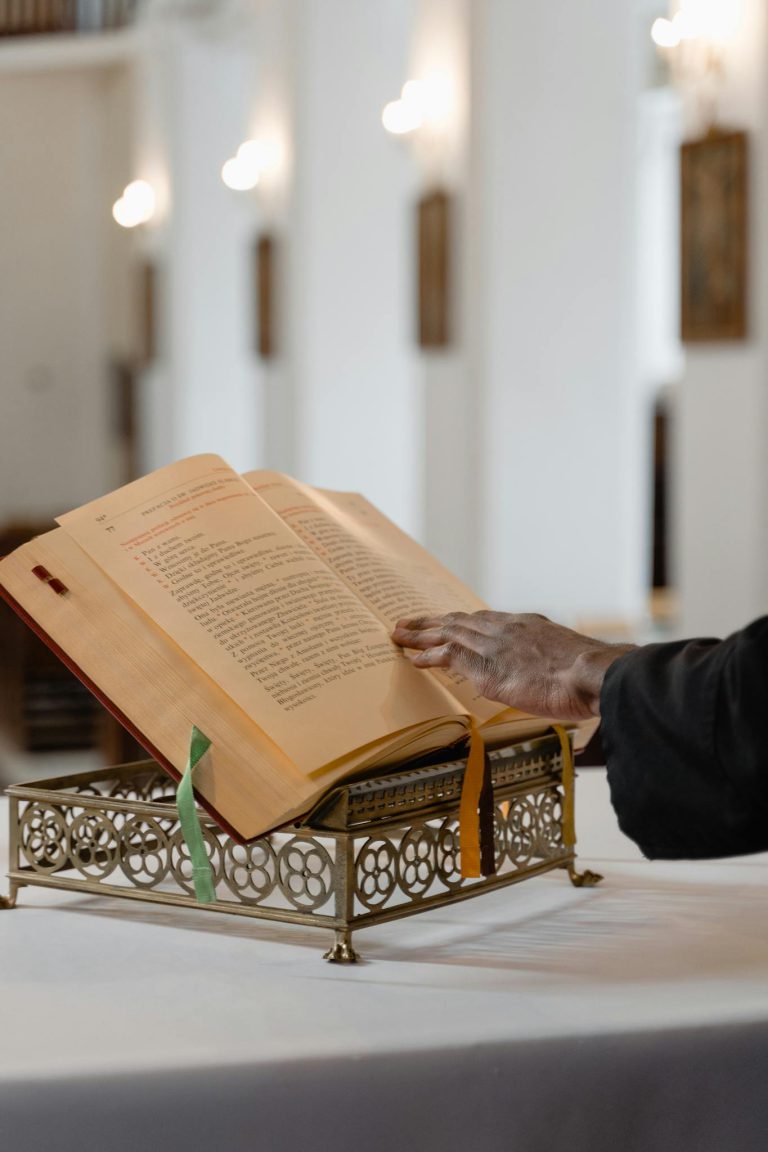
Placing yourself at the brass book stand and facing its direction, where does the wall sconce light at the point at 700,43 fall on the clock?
The wall sconce light is roughly at 8 o'clock from the brass book stand.

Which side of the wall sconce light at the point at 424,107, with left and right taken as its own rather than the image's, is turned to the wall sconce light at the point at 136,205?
right

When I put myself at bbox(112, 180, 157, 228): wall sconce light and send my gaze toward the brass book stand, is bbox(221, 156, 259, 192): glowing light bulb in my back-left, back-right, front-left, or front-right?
front-left

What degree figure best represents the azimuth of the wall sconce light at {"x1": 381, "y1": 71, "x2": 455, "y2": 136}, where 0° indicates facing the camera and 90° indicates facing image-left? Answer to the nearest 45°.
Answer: approximately 45°

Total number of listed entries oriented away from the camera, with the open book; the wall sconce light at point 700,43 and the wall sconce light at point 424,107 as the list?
0

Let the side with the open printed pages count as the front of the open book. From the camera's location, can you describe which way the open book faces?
facing the viewer and to the right of the viewer

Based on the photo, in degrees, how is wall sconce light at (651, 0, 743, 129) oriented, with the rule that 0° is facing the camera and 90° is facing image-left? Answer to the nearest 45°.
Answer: approximately 45°

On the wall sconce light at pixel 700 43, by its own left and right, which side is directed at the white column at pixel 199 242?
right

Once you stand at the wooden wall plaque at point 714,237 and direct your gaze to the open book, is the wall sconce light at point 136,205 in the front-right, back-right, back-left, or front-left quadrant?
back-right

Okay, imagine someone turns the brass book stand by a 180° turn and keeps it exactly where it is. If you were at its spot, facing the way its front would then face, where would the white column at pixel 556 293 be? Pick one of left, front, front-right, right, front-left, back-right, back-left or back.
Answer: front-right
